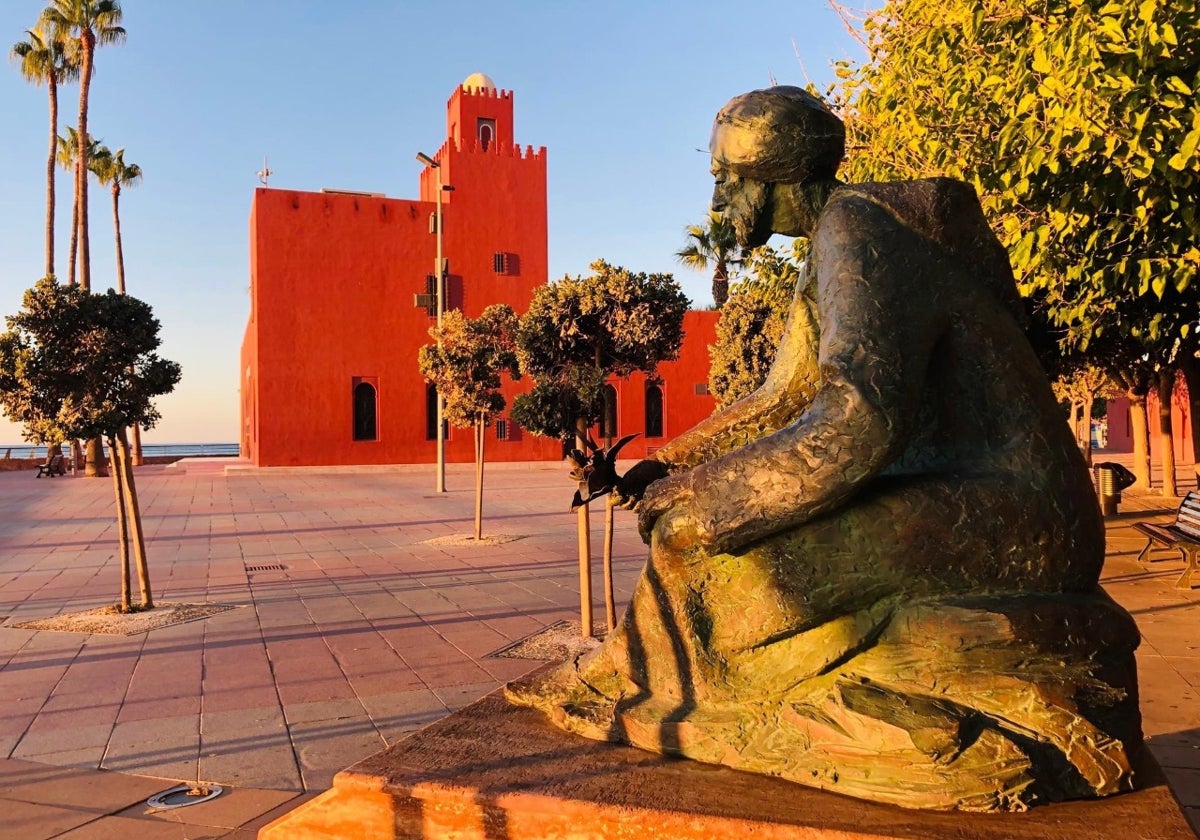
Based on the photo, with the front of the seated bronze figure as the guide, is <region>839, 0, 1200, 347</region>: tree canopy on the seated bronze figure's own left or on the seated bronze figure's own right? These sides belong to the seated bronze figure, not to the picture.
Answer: on the seated bronze figure's own right

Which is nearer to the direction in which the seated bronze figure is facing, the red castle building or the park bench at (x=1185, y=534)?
the red castle building

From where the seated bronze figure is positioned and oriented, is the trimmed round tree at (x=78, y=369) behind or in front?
in front

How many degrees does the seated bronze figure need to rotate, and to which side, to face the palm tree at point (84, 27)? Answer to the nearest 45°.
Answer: approximately 45° to its right

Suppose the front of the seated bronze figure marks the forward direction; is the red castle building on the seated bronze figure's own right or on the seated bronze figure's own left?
on the seated bronze figure's own right

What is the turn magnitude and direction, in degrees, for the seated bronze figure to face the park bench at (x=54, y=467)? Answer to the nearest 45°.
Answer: approximately 45° to its right

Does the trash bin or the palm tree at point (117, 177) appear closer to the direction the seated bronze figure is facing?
the palm tree

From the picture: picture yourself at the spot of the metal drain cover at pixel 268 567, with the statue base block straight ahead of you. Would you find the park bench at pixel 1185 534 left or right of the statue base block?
left

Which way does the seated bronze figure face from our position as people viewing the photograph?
facing to the left of the viewer
